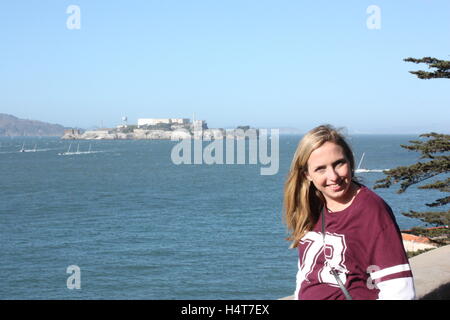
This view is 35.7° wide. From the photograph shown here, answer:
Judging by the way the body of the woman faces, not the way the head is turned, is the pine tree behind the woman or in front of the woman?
behind

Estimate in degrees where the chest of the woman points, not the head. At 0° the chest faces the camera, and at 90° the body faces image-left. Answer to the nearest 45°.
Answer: approximately 45°
